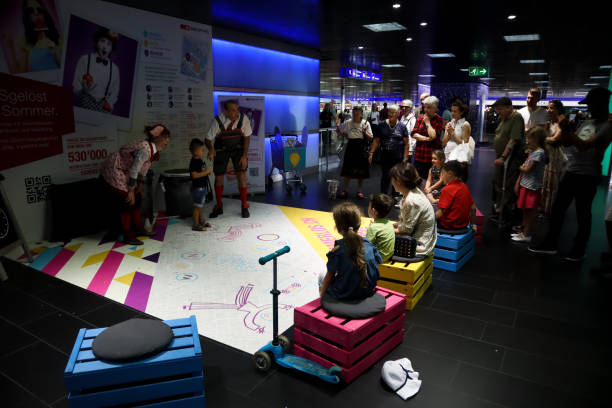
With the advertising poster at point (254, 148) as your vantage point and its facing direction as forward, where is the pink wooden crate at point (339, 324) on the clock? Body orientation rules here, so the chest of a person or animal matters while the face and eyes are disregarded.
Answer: The pink wooden crate is roughly at 12 o'clock from the advertising poster.

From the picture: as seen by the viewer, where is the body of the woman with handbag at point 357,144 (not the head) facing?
toward the camera

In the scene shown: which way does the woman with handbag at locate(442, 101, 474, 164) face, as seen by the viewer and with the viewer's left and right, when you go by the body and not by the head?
facing the viewer and to the left of the viewer

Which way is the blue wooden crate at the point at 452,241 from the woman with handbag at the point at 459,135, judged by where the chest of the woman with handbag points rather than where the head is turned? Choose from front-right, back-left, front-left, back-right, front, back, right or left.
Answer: front-left

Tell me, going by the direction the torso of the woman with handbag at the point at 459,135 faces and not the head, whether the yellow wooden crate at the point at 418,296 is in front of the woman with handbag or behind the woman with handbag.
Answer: in front

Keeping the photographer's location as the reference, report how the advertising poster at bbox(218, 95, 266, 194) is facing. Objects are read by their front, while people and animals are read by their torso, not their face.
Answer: facing the viewer

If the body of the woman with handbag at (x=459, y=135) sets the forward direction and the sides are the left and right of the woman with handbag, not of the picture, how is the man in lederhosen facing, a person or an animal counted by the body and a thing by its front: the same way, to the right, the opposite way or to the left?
to the left

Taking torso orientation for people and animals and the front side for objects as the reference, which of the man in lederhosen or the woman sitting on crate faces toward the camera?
the man in lederhosen

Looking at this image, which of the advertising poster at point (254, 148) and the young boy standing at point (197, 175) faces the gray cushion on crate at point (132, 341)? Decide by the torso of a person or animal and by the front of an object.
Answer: the advertising poster

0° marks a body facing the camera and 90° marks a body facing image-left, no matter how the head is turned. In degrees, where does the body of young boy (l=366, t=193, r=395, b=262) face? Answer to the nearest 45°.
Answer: approximately 135°
